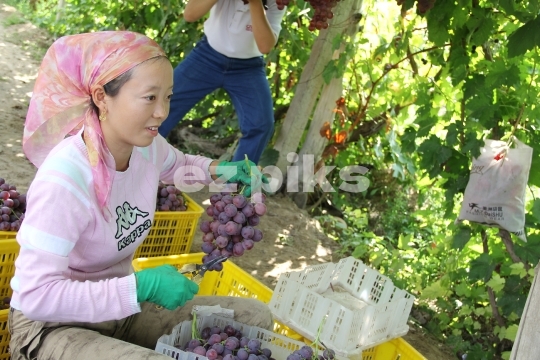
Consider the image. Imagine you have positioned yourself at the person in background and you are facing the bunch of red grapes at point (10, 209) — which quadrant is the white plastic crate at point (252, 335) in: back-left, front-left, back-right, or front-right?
front-left

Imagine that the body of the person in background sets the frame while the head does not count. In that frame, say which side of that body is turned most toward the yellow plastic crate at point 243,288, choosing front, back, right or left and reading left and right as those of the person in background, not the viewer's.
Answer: front

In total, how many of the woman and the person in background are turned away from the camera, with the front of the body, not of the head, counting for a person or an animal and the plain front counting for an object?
0

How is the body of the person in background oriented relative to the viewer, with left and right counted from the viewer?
facing the viewer

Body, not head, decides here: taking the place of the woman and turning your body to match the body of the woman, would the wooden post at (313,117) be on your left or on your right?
on your left

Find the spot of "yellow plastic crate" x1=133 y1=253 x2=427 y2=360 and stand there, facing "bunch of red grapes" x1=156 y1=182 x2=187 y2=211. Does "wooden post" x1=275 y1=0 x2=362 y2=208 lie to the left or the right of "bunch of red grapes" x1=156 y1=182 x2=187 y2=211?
right

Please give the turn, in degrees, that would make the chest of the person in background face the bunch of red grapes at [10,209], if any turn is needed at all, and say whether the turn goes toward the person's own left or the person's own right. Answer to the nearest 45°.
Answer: approximately 45° to the person's own right

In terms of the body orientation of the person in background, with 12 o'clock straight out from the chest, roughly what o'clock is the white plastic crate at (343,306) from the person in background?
The white plastic crate is roughly at 11 o'clock from the person in background.

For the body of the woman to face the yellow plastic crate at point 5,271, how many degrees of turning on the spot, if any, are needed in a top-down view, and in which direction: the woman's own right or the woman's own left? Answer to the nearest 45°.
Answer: approximately 180°

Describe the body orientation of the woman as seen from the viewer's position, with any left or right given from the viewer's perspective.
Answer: facing the viewer and to the right of the viewer

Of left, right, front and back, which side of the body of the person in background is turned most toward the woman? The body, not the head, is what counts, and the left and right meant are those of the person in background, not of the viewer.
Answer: front

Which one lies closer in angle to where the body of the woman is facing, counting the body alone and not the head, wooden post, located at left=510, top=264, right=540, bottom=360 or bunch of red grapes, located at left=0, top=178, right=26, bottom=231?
the wooden post

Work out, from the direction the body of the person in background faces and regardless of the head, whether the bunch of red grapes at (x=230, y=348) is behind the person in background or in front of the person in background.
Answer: in front
